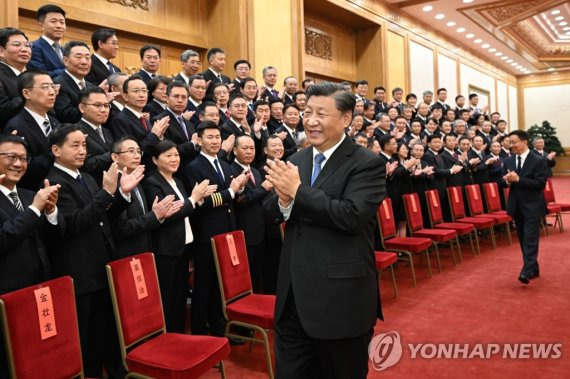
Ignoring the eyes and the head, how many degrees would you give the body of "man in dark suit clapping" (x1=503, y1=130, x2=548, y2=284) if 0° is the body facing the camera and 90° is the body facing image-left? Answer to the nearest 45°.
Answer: approximately 45°

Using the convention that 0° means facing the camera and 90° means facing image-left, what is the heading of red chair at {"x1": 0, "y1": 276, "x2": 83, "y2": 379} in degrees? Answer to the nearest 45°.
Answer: approximately 315°
